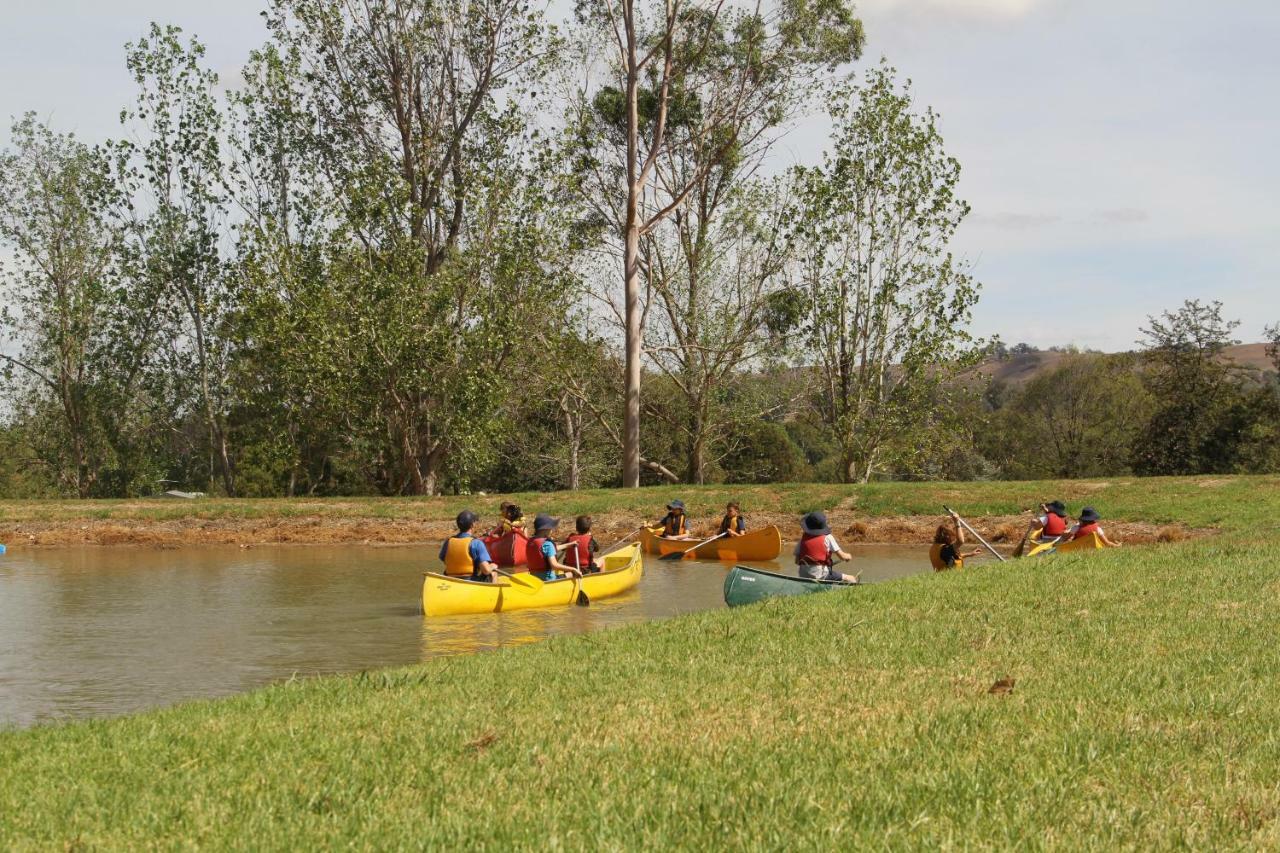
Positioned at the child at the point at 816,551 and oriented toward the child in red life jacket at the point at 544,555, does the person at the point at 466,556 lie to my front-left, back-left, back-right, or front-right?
front-left

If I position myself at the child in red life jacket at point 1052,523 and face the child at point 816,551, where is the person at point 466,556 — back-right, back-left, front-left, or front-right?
front-right

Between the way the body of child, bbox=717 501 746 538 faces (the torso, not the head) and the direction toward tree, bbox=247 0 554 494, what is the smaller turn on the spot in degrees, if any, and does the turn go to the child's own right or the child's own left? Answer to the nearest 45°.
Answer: approximately 90° to the child's own right

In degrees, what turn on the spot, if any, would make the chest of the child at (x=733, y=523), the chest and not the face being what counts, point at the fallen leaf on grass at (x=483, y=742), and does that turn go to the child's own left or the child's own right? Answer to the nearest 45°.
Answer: approximately 45° to the child's own left

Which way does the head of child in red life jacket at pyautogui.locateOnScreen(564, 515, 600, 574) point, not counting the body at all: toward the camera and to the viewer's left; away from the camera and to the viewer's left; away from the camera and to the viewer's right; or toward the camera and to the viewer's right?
away from the camera and to the viewer's right

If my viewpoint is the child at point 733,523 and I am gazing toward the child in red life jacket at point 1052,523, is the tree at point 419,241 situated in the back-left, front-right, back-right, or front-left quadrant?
back-left

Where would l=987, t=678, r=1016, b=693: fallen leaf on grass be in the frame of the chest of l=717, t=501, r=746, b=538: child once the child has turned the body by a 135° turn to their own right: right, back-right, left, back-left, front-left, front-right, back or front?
back

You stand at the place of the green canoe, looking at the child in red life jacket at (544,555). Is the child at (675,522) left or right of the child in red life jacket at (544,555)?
right

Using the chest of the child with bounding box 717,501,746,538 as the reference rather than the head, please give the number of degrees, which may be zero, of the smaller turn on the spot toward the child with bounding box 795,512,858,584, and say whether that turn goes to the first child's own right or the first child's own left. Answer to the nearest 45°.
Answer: approximately 45° to the first child's own left

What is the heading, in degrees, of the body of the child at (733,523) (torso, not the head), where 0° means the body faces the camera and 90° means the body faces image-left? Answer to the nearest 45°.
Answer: approximately 45°

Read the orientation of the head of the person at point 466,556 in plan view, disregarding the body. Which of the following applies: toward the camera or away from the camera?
away from the camera

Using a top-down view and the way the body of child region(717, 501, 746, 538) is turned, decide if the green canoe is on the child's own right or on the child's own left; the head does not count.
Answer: on the child's own left

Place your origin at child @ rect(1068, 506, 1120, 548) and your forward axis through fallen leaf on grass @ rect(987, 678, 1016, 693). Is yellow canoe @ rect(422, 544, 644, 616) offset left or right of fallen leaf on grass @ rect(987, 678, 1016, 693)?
right

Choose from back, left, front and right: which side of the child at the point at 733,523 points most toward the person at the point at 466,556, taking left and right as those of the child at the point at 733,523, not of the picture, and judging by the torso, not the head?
front
